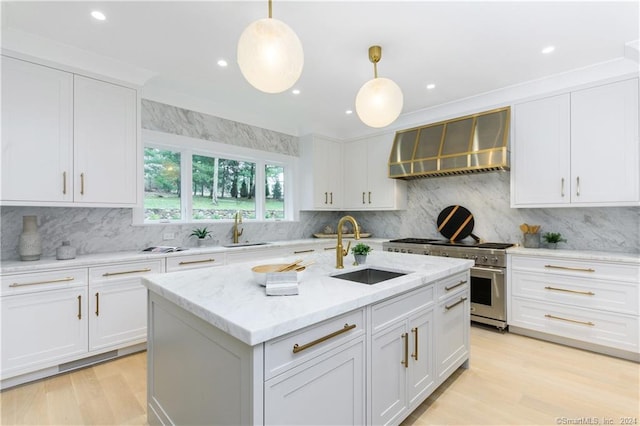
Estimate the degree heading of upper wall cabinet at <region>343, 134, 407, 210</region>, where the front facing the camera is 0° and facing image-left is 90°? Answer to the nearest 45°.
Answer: approximately 45°

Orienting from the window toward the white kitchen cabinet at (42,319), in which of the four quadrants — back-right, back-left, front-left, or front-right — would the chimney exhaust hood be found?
back-left

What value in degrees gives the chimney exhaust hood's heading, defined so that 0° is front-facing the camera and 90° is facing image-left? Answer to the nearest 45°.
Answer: approximately 45°

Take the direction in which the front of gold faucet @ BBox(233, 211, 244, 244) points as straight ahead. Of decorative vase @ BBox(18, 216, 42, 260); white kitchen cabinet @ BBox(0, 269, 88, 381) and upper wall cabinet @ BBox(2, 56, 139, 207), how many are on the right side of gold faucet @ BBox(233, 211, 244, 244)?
3

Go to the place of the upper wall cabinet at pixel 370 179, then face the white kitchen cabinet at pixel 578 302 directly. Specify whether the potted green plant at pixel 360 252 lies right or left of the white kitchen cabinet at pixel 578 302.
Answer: right

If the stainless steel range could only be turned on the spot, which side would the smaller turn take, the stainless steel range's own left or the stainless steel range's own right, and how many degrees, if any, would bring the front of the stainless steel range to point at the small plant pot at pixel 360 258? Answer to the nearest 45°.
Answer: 0° — it already faces it

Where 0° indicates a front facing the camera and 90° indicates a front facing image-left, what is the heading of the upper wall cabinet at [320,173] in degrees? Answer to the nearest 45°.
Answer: approximately 315°
